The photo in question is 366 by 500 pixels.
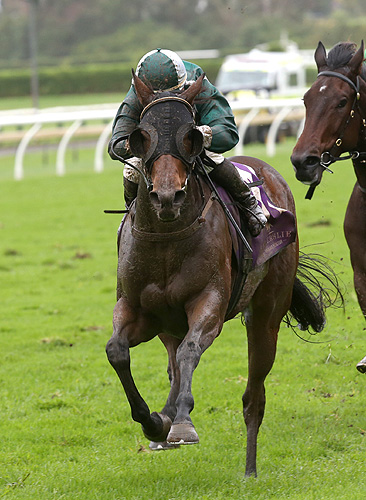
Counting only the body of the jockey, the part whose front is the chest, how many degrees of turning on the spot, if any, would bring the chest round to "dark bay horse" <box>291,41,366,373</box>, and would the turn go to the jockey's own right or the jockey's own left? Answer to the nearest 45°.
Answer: approximately 135° to the jockey's own left

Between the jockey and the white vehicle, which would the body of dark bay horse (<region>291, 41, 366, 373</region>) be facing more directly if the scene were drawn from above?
the jockey

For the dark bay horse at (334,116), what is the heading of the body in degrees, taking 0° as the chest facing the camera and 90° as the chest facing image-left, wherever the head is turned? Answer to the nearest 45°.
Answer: approximately 45°

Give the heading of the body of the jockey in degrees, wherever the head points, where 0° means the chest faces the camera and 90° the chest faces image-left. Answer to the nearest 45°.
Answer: approximately 0°

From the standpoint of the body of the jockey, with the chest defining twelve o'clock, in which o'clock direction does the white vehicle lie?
The white vehicle is roughly at 6 o'clock from the jockey.

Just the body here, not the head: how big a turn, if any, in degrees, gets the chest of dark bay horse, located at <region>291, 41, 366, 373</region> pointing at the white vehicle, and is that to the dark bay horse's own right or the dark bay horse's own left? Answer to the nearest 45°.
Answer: approximately 135° to the dark bay horse's own right
